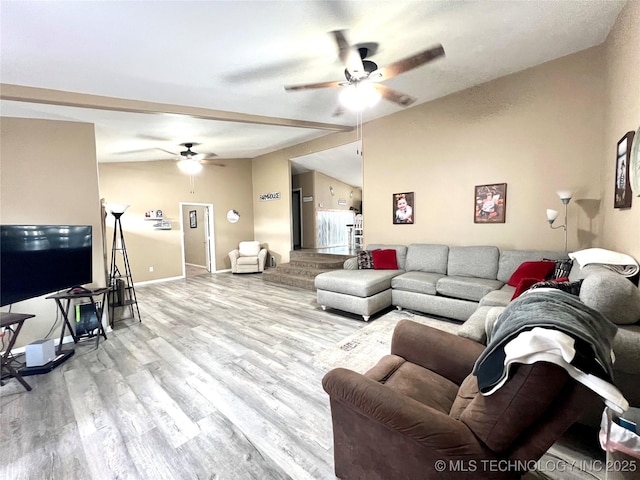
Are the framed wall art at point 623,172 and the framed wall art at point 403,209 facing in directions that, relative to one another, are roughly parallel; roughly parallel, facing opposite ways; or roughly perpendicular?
roughly perpendicular

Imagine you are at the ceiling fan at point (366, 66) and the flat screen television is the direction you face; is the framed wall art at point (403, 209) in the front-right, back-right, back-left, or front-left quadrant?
back-right

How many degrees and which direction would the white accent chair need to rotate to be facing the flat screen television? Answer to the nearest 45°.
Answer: approximately 45° to its right

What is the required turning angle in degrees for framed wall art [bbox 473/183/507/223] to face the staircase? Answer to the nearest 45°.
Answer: approximately 45° to its right

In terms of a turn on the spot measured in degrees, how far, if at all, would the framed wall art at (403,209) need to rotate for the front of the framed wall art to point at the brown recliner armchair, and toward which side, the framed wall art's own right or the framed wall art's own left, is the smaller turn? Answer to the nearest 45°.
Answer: approximately 45° to the framed wall art's own left

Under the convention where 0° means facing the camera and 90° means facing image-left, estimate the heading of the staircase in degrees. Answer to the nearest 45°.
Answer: approximately 45°

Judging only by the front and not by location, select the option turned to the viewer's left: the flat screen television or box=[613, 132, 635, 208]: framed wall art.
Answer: the framed wall art

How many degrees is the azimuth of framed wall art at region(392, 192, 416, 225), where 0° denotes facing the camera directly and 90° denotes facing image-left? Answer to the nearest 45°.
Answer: approximately 45°

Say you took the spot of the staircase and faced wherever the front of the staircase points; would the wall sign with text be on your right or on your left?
on your right

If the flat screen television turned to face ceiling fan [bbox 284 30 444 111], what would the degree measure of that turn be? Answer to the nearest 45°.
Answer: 0° — it already faces it

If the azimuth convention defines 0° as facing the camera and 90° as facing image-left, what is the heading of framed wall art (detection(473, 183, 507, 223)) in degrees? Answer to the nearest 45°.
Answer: approximately 45°
